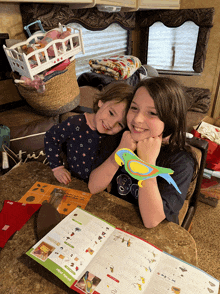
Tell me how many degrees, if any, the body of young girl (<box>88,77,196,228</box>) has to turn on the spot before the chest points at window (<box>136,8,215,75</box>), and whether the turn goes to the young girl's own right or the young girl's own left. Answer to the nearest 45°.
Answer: approximately 135° to the young girl's own right

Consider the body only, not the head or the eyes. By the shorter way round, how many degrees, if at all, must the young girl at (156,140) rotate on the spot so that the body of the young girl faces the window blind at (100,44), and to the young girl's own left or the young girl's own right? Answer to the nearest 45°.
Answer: approximately 135° to the young girl's own right

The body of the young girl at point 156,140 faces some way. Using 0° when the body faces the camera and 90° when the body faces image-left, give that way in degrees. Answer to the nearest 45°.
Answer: approximately 45°

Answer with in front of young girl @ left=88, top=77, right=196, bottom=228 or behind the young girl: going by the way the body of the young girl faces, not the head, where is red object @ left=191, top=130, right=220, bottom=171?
behind

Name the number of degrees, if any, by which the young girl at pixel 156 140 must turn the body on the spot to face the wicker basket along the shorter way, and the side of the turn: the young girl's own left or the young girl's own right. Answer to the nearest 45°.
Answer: approximately 90° to the young girl's own right

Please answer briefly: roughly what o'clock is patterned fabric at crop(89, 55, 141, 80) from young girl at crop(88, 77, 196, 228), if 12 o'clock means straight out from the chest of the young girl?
The patterned fabric is roughly at 4 o'clock from the young girl.

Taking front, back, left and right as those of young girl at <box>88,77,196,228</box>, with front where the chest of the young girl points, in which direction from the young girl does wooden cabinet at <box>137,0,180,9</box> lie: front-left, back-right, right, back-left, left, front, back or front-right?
back-right
